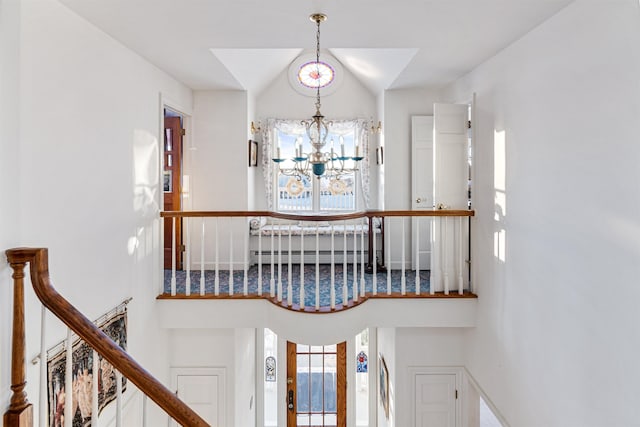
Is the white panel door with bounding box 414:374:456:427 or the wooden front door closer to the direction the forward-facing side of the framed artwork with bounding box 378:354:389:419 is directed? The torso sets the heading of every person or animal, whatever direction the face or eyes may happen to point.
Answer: the wooden front door

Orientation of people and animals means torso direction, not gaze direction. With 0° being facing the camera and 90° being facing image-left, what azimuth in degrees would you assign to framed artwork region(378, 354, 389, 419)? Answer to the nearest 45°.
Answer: approximately 90°

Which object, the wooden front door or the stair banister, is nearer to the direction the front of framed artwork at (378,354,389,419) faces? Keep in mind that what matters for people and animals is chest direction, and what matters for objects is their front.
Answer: the wooden front door
